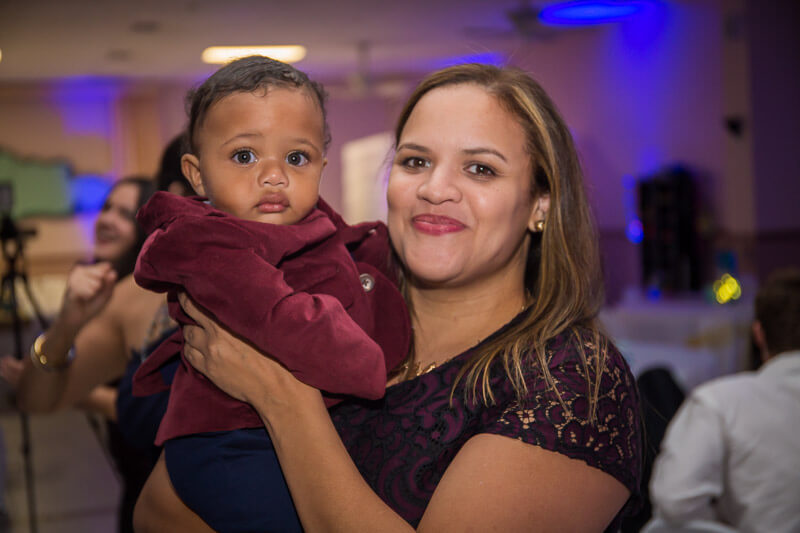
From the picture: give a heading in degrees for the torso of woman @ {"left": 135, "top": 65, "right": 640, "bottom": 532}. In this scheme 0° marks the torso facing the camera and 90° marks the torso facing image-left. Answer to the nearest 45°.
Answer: approximately 45°

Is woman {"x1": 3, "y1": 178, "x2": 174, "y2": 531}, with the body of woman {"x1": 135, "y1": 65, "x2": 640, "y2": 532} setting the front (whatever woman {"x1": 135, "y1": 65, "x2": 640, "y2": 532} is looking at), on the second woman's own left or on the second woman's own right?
on the second woman's own right

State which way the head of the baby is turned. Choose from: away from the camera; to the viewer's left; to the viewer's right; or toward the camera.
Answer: toward the camera

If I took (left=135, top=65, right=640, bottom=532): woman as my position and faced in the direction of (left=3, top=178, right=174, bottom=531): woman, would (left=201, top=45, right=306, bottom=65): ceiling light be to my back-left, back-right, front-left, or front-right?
front-right

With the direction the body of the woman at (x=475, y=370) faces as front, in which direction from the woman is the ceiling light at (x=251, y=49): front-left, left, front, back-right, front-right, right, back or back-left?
back-right

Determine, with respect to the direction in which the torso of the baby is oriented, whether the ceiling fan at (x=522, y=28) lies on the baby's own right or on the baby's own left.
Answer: on the baby's own left
